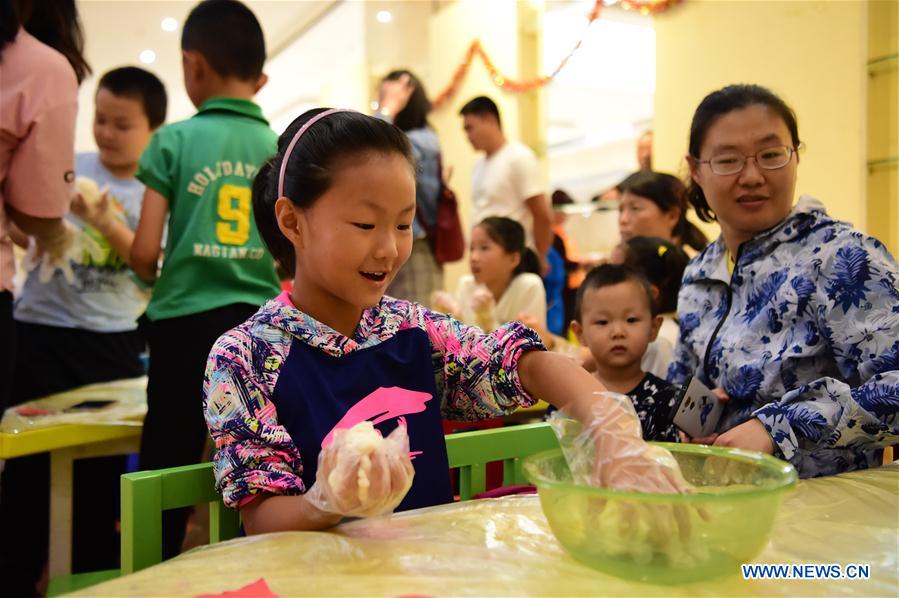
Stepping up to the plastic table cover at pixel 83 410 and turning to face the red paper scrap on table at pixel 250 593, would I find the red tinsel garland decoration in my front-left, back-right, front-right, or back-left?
back-left

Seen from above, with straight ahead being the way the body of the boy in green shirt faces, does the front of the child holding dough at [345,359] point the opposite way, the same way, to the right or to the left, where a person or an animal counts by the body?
the opposite way

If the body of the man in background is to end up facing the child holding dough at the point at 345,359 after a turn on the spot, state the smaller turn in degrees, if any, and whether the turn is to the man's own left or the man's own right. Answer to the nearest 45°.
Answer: approximately 45° to the man's own left

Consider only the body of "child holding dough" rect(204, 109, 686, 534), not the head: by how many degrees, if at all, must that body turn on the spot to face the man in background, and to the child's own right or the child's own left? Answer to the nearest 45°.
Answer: approximately 135° to the child's own left

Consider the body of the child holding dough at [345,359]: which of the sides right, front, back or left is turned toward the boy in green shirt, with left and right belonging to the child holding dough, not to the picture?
back

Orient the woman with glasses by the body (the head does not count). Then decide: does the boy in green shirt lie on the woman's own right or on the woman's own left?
on the woman's own right
